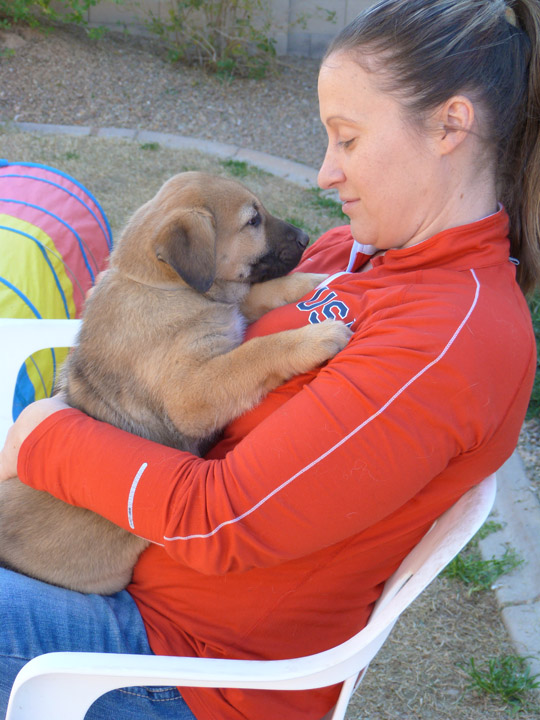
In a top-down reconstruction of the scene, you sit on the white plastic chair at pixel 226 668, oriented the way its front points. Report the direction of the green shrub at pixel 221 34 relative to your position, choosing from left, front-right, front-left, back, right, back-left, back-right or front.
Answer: right

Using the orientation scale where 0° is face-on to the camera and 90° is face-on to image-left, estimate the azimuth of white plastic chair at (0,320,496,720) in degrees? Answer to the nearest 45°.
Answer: approximately 90°

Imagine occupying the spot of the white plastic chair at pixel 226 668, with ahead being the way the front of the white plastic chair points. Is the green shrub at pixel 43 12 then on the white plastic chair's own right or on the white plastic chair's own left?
on the white plastic chair's own right

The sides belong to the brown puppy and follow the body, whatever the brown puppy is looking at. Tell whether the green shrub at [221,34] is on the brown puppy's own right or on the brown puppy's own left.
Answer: on the brown puppy's own left

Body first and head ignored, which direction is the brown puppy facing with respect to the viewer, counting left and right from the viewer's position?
facing to the right of the viewer

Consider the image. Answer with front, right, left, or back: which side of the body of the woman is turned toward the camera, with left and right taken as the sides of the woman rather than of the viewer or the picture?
left

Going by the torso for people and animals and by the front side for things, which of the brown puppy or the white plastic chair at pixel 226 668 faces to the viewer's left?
the white plastic chair

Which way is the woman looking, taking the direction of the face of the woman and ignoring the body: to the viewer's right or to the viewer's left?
to the viewer's left

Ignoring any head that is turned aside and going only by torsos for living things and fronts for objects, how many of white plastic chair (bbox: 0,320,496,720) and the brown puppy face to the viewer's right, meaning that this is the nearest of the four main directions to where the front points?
1

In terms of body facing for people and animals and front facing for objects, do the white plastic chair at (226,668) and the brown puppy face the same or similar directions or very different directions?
very different directions
